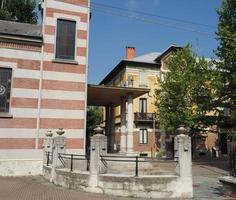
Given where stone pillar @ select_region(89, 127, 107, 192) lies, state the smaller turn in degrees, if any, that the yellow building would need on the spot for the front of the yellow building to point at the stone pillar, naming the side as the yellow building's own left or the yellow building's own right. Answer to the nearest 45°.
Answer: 0° — it already faces it

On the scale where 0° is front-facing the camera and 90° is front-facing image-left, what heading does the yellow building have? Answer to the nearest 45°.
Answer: approximately 0°

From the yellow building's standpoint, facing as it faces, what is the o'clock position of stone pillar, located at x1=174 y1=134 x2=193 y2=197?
The stone pillar is roughly at 12 o'clock from the yellow building.

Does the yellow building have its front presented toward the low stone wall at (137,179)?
yes

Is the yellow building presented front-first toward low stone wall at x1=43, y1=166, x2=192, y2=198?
yes

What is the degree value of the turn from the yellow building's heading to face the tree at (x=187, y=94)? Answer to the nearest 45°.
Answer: approximately 45° to its left

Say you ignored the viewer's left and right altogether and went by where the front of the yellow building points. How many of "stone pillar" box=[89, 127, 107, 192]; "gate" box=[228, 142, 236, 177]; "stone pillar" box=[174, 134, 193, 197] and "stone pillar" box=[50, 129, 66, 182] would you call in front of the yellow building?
4

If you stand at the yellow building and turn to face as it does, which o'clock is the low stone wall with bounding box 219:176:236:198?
The low stone wall is roughly at 12 o'clock from the yellow building.
